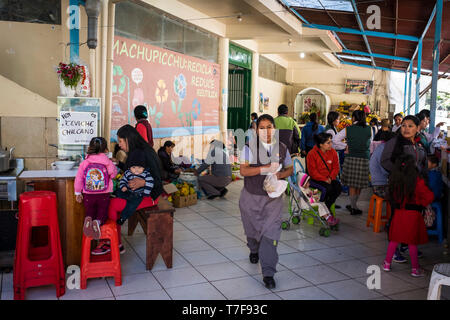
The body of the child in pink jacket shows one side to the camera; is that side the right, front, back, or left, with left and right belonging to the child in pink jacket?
back

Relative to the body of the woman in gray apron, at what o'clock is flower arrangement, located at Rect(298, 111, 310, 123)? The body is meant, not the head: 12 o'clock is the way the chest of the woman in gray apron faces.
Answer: The flower arrangement is roughly at 6 o'clock from the woman in gray apron.

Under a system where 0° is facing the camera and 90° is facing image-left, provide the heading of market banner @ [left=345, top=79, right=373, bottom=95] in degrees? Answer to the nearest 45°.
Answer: approximately 0°

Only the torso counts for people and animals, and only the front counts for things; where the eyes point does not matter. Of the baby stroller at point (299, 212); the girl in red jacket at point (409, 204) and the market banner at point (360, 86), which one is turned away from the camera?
the girl in red jacket

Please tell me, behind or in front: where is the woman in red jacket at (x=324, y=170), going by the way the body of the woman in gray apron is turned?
behind

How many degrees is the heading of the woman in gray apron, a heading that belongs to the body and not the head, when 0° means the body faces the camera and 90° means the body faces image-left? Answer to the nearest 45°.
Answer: approximately 0°

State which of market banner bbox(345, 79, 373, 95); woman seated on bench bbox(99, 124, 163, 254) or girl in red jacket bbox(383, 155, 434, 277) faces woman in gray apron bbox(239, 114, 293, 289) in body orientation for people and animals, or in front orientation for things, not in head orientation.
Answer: the market banner

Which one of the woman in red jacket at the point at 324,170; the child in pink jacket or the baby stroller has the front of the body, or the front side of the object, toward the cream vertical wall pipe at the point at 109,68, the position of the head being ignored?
the child in pink jacket

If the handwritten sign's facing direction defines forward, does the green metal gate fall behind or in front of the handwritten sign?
behind

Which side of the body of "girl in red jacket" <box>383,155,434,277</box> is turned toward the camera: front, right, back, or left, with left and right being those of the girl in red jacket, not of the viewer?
back

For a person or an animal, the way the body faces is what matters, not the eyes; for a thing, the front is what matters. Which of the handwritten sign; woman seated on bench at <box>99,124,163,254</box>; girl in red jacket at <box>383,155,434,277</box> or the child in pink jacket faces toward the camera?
the handwritten sign

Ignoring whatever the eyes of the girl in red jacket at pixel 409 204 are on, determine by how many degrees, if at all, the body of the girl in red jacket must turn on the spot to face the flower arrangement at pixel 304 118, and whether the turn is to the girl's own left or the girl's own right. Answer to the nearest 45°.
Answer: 0° — they already face it

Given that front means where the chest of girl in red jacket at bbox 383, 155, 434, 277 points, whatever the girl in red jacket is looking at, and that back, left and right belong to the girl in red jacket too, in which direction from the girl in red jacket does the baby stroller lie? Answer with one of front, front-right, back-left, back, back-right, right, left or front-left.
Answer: front-left
